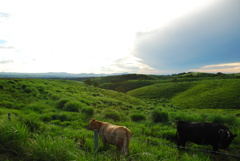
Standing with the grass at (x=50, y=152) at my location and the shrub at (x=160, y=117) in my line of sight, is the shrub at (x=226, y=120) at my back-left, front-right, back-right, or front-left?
front-right

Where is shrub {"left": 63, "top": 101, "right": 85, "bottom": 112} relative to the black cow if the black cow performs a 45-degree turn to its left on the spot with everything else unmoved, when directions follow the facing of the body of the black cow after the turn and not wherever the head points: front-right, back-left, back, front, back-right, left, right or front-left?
back-left

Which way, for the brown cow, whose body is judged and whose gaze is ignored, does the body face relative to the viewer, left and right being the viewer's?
facing away from the viewer and to the left of the viewer

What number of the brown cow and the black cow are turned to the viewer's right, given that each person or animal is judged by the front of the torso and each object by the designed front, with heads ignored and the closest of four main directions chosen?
1

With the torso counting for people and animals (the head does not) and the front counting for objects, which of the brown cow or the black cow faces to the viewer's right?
the black cow

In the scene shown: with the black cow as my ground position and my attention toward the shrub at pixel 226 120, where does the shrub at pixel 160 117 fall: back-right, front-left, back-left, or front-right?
front-left

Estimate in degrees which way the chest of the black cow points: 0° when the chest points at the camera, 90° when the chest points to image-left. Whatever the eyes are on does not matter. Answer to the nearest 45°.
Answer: approximately 270°

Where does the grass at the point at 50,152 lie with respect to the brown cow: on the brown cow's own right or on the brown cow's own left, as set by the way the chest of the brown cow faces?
on the brown cow's own left

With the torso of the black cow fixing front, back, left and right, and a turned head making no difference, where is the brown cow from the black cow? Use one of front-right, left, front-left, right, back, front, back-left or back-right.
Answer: back-right

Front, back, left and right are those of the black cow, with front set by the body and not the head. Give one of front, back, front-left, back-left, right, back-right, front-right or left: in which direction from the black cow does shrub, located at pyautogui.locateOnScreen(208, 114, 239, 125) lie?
left

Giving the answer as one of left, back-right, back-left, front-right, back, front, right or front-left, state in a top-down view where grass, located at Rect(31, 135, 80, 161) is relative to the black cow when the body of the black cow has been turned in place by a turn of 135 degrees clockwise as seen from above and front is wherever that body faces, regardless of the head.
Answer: front

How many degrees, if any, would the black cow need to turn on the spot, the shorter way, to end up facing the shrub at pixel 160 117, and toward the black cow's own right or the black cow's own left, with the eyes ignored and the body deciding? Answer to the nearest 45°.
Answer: approximately 135° to the black cow's own left

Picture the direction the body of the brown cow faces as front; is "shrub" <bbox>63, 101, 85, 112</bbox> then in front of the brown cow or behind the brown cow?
in front

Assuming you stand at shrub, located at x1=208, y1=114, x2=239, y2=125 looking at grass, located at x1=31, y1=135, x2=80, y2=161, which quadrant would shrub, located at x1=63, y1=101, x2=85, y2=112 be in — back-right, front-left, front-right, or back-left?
front-right

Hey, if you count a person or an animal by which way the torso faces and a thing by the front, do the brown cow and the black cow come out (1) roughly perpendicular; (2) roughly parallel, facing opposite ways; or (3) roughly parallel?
roughly parallel, facing opposite ways
